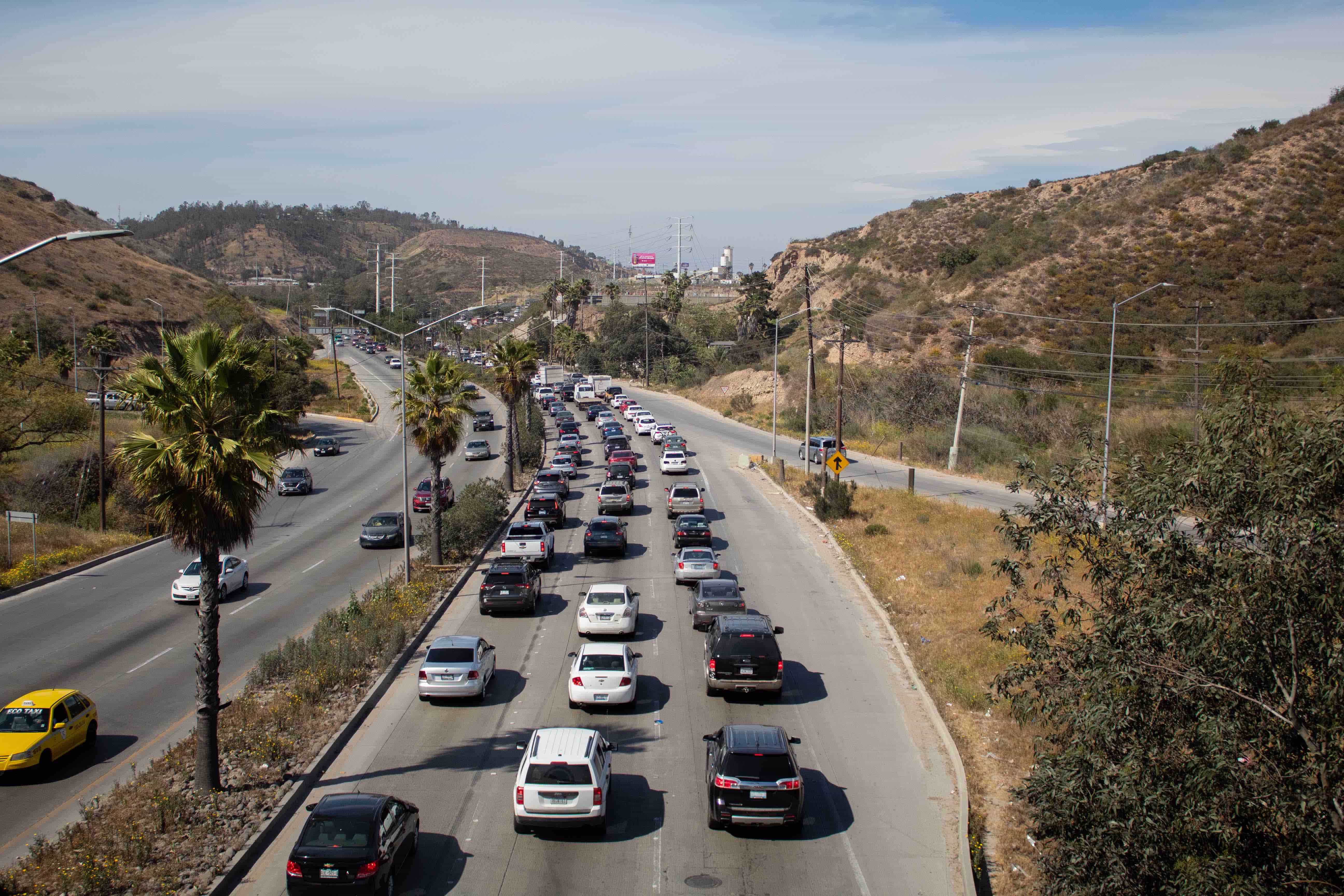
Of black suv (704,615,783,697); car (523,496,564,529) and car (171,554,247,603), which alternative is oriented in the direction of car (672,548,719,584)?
the black suv

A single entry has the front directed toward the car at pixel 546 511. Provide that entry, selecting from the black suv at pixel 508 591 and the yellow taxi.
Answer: the black suv

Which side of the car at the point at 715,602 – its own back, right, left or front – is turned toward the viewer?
back

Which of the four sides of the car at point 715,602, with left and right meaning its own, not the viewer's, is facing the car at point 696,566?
front

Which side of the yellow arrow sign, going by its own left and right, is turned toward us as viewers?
front

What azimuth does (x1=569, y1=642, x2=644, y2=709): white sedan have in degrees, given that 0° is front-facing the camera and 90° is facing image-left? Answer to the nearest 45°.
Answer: approximately 180°

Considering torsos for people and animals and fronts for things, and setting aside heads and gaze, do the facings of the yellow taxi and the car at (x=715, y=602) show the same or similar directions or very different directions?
very different directions

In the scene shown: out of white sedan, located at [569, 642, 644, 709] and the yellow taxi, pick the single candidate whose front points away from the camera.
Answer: the white sedan

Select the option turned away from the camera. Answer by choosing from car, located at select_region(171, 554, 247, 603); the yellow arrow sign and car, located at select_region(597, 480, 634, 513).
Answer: car, located at select_region(597, 480, 634, 513)

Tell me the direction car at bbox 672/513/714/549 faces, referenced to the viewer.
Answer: facing away from the viewer

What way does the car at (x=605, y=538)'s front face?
away from the camera

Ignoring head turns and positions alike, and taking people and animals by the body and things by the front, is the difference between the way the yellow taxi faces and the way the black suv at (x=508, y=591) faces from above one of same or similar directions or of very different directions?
very different directions

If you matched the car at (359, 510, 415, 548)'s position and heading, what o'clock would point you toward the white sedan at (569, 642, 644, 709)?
The white sedan is roughly at 10 o'clock from the car.

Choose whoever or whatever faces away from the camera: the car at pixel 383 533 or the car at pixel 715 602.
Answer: the car at pixel 715 602

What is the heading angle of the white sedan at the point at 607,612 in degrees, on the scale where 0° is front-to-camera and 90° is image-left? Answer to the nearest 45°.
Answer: approximately 180°

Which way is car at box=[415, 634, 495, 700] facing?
away from the camera
